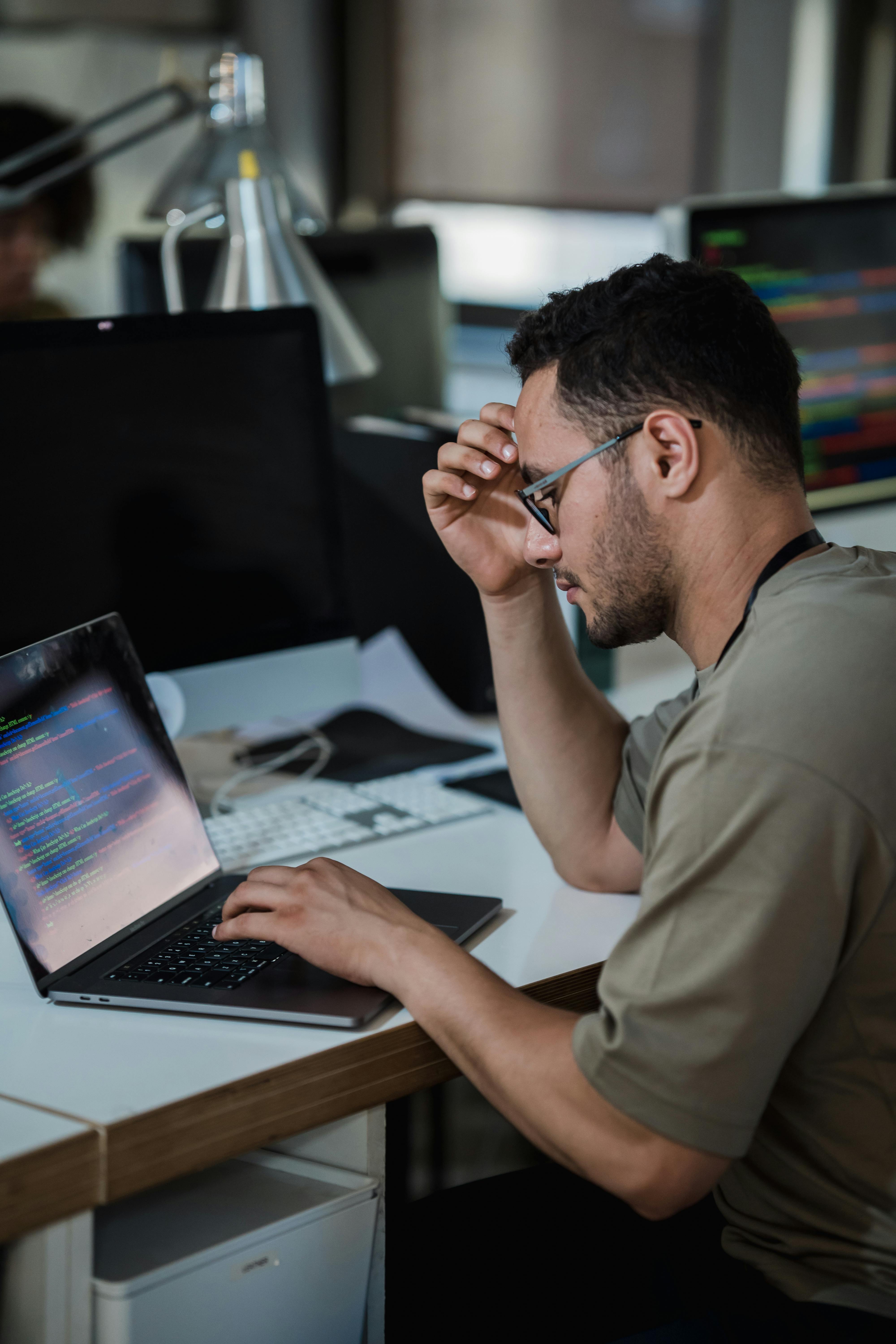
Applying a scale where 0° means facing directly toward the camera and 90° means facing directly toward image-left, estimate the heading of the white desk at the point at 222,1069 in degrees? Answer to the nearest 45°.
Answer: approximately 315°

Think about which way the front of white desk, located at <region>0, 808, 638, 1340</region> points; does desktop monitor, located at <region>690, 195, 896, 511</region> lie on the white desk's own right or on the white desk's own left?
on the white desk's own left

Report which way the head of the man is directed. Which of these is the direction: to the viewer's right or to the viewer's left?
to the viewer's left

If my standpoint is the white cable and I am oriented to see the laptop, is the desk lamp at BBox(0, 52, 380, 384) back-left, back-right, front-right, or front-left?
back-right

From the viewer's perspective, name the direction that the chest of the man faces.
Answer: to the viewer's left
